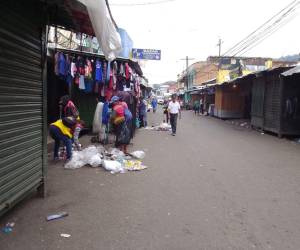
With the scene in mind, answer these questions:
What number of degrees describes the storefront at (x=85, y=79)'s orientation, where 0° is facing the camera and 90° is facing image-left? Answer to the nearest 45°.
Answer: approximately 315°

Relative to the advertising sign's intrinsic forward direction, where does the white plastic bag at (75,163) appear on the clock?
The white plastic bag is roughly at 12 o'clock from the advertising sign.

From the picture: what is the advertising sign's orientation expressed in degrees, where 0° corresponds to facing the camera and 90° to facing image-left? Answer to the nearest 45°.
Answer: approximately 0°

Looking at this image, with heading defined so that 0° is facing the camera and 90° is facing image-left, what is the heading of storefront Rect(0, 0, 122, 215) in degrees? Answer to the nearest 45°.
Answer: approximately 315°

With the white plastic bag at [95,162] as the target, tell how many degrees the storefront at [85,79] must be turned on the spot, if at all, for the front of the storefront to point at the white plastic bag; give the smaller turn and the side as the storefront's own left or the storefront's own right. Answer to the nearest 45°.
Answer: approximately 45° to the storefront's own right
